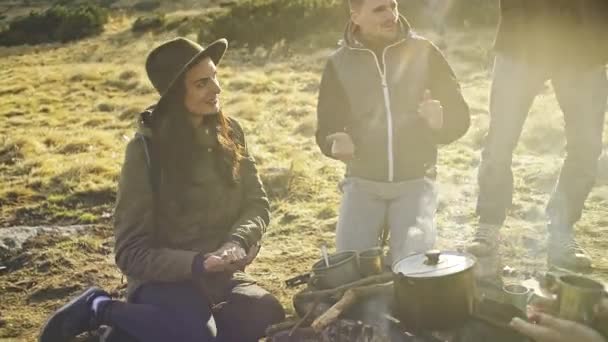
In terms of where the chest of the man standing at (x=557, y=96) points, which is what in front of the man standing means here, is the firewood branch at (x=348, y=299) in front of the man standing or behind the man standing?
in front

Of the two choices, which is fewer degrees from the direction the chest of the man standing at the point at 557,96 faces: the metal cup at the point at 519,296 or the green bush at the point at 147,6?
the metal cup

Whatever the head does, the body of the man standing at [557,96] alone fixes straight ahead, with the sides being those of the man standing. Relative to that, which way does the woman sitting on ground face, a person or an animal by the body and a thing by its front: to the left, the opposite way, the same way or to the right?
to the left

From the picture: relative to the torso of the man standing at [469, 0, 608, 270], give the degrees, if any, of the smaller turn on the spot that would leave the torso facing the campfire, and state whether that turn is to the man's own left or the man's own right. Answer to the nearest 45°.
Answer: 0° — they already face it

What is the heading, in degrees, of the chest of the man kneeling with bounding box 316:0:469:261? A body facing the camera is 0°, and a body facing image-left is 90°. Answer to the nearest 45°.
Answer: approximately 0°

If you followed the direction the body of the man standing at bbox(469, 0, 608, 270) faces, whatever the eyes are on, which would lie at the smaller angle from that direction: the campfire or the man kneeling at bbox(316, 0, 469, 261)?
the campfire

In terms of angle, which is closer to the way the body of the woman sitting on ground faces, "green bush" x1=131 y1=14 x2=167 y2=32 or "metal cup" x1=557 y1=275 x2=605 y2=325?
the metal cup

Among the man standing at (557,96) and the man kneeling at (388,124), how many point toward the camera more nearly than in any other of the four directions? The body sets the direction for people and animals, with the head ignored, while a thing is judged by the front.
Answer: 2

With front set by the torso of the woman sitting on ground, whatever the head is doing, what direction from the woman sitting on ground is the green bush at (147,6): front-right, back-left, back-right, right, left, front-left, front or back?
back-left

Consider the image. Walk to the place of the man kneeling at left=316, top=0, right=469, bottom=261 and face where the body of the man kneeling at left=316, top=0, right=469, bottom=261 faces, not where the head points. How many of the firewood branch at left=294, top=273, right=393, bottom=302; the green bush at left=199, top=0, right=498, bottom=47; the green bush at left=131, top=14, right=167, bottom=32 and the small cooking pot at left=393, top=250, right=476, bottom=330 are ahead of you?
2

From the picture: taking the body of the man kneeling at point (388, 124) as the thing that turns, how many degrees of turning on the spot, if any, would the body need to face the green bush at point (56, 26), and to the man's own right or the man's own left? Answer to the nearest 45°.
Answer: approximately 135° to the man's own right

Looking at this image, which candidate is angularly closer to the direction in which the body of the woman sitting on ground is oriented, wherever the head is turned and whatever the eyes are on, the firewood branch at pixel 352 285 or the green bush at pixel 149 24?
the firewood branch

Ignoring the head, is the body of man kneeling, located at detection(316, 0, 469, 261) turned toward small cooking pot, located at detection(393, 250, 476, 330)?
yes

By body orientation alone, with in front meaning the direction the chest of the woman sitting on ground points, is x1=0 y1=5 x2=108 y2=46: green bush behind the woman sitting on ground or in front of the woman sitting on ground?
behind
